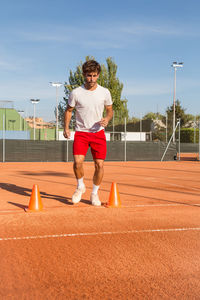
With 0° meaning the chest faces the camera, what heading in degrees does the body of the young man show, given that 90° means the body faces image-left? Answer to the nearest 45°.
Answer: approximately 0°
